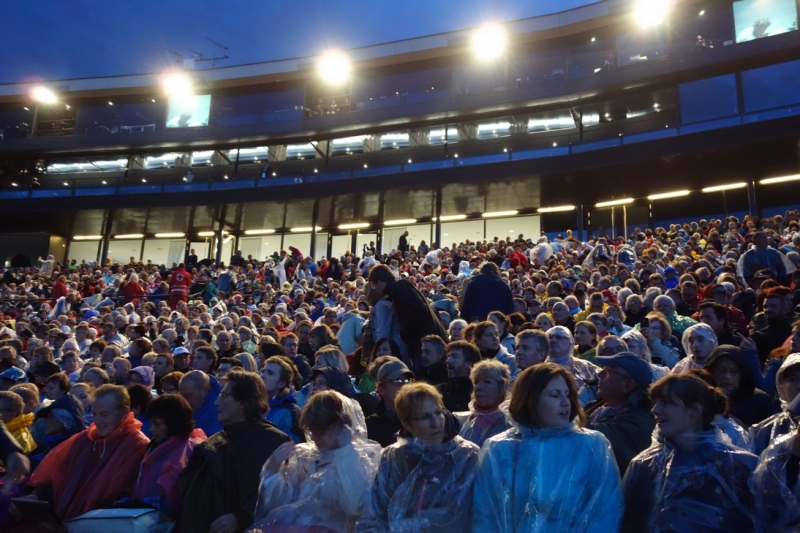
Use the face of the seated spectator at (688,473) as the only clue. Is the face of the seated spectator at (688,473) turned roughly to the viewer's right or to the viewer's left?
to the viewer's left

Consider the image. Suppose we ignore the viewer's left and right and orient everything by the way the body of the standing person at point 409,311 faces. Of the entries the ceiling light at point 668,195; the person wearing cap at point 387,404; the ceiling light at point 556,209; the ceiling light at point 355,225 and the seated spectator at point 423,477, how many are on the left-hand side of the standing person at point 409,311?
2

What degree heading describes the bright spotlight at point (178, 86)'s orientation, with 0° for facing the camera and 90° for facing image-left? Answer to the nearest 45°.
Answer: approximately 0°

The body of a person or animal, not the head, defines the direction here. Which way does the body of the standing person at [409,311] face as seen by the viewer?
to the viewer's left

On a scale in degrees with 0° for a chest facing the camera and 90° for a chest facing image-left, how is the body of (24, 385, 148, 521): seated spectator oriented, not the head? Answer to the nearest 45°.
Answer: approximately 45°

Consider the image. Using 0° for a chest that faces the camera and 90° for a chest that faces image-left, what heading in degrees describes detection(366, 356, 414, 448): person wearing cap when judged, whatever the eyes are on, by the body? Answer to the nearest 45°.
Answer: approximately 315°

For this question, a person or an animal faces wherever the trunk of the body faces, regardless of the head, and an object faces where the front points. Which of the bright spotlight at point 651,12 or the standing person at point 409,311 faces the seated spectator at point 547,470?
the bright spotlight

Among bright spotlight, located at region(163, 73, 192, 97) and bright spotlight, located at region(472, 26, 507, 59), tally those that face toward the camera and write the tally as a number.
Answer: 2

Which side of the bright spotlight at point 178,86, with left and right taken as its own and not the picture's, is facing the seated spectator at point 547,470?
front

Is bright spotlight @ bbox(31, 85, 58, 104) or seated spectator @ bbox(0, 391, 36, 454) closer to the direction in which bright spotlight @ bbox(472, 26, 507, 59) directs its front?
the seated spectator

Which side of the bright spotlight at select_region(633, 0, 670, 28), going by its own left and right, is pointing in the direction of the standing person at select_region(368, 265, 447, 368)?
front

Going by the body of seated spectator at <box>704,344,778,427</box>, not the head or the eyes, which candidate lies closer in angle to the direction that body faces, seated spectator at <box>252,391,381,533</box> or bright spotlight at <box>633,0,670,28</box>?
the seated spectator
